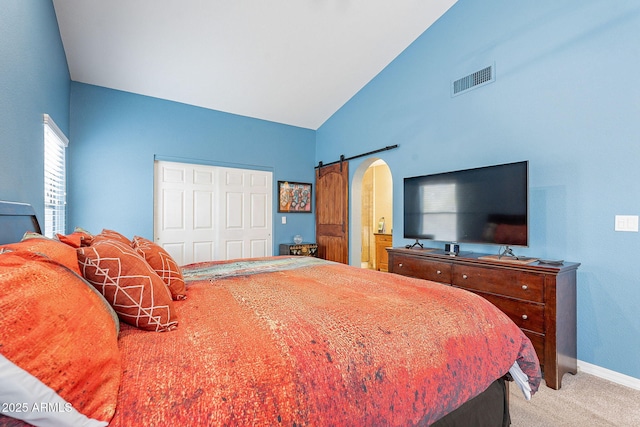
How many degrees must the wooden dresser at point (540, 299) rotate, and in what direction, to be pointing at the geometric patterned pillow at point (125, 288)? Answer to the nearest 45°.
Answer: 0° — it already faces it

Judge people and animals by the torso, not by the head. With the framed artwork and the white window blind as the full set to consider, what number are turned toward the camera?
1

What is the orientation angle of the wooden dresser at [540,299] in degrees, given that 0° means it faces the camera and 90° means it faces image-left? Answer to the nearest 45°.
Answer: approximately 45°

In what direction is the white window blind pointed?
to the viewer's right

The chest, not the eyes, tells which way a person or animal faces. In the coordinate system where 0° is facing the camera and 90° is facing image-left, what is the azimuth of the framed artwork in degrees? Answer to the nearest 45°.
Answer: approximately 0°

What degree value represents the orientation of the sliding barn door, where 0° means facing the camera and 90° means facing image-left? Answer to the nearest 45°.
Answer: approximately 45°

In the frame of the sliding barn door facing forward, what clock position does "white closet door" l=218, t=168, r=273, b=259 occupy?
The white closet door is roughly at 1 o'clock from the sliding barn door.

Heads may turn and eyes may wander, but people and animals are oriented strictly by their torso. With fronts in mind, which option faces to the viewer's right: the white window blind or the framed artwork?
the white window blind

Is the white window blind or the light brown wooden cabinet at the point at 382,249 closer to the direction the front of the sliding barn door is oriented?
the white window blind

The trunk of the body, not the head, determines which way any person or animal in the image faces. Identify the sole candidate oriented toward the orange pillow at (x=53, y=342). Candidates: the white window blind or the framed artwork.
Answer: the framed artwork

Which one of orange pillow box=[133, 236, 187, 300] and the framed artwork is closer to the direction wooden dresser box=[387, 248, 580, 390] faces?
the orange pillow
